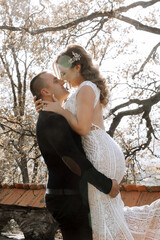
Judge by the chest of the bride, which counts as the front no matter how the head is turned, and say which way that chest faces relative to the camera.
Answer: to the viewer's left

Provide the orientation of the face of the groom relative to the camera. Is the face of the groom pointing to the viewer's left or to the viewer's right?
to the viewer's right

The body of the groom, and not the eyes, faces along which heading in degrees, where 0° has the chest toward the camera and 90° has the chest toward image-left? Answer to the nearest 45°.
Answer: approximately 270°

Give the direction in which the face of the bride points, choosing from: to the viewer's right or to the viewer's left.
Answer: to the viewer's left
